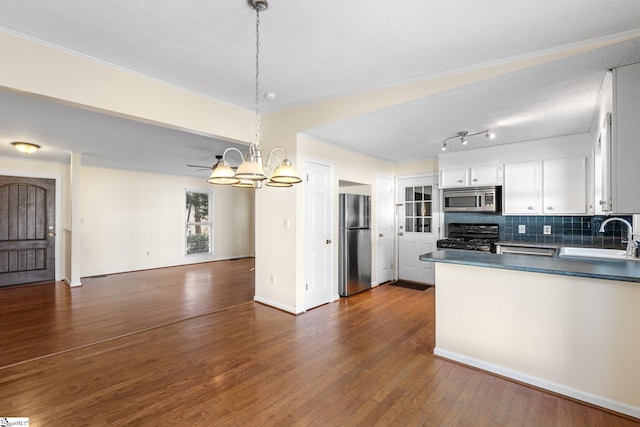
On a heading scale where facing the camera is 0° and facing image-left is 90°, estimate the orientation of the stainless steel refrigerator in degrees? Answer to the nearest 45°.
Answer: approximately 315°

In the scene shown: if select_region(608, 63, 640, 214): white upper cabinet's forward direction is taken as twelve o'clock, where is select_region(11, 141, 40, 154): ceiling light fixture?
The ceiling light fixture is roughly at 11 o'clock from the white upper cabinet.

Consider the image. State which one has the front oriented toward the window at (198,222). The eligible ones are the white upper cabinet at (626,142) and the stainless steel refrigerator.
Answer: the white upper cabinet

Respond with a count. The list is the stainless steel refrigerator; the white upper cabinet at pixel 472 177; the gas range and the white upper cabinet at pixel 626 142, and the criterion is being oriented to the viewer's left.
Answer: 1

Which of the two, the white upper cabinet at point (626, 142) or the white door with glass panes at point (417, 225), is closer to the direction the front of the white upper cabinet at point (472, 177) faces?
the white upper cabinet

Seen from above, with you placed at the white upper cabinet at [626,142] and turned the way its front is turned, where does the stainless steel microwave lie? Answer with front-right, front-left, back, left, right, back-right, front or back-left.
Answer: front-right

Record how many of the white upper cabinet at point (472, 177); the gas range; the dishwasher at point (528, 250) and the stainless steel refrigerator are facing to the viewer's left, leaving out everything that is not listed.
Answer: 0

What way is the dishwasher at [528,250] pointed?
toward the camera

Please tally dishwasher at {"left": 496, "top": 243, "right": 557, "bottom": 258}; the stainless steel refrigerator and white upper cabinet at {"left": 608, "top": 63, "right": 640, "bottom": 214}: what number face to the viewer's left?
1

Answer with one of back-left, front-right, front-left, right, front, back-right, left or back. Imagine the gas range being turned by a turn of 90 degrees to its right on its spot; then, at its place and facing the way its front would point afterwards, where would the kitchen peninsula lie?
left

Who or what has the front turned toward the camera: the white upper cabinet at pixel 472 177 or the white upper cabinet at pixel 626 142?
the white upper cabinet at pixel 472 177

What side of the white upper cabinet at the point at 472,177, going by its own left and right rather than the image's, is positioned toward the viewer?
front

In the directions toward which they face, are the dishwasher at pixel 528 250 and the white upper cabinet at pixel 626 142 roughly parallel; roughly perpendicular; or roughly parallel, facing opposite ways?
roughly perpendicular

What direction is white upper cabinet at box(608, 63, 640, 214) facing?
to the viewer's left
